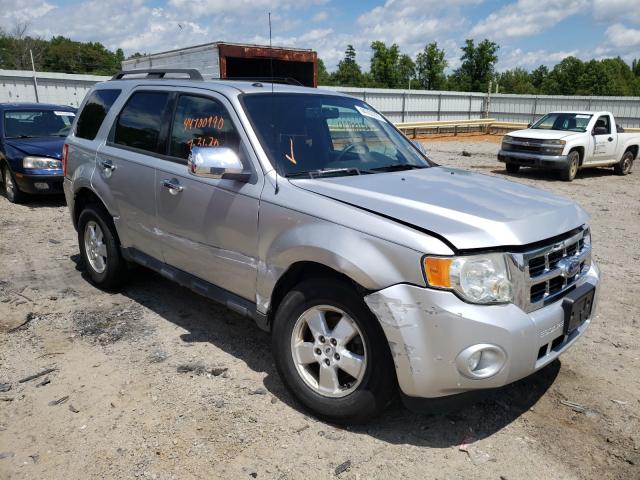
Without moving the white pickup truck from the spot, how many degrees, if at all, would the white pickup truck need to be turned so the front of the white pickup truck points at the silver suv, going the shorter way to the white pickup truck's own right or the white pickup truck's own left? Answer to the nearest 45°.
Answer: approximately 45° to the white pickup truck's own left

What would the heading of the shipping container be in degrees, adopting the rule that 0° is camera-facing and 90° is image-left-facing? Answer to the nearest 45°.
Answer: approximately 315°

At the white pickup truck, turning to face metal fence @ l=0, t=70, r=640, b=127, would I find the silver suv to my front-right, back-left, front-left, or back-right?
back-left

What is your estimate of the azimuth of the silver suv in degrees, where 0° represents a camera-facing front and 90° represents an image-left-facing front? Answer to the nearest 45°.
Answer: approximately 315°

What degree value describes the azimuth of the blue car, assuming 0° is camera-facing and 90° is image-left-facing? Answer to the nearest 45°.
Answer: approximately 315°

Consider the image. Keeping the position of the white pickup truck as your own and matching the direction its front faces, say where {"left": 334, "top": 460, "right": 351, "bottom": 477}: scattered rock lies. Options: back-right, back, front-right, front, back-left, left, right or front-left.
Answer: front-left

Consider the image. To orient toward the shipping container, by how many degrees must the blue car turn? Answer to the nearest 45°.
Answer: approximately 90° to its left

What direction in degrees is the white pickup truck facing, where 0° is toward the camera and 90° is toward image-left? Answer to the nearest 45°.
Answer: approximately 45°
